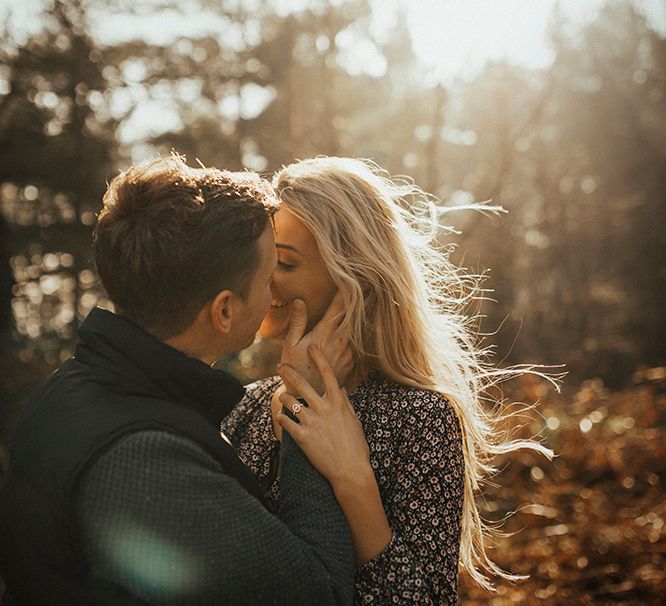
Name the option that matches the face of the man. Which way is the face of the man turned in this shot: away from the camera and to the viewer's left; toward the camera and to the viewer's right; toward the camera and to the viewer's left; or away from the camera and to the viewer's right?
away from the camera and to the viewer's right

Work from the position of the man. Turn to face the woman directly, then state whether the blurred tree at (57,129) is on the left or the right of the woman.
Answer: left

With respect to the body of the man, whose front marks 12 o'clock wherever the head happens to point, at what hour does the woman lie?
The woman is roughly at 12 o'clock from the man.

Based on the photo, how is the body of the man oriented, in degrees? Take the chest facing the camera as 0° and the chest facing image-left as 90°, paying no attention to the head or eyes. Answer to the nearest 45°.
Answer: approximately 225°

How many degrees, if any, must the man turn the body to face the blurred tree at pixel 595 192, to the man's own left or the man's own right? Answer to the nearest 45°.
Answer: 0° — they already face it

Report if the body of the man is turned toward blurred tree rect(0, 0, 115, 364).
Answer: no

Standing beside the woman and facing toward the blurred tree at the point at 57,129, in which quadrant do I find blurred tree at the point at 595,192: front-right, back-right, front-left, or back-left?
front-right
